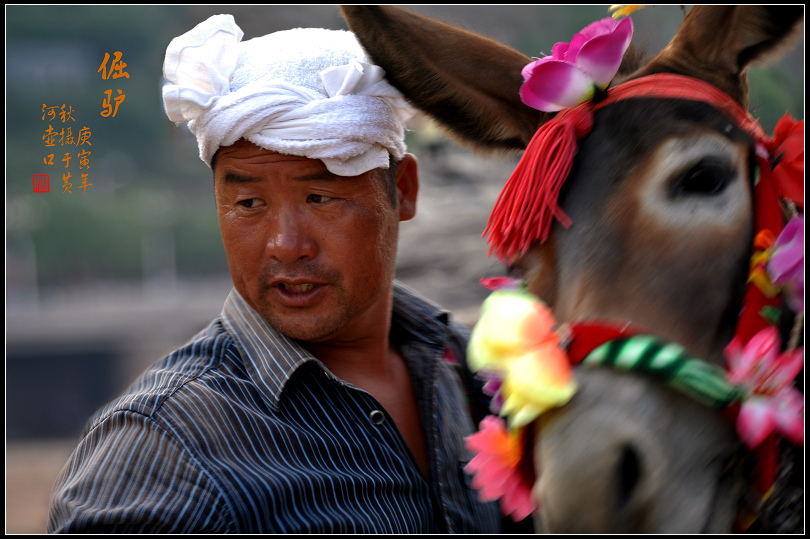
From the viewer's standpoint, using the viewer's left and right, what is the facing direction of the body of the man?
facing the viewer and to the right of the viewer
